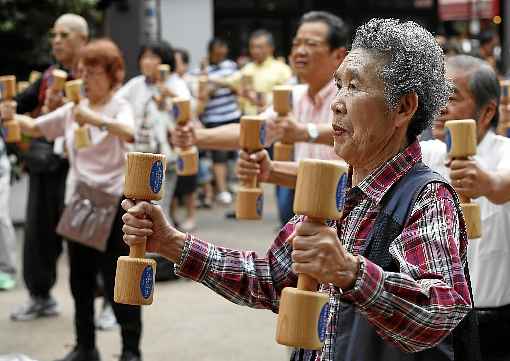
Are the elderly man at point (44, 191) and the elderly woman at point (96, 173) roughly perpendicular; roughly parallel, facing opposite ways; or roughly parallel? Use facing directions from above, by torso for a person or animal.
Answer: roughly parallel

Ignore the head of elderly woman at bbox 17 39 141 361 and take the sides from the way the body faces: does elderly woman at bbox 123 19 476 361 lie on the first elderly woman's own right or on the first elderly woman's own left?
on the first elderly woman's own left

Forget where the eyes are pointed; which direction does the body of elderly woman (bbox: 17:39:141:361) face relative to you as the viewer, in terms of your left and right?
facing the viewer and to the left of the viewer

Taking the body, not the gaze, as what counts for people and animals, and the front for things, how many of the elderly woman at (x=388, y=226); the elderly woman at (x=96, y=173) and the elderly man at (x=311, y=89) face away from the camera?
0

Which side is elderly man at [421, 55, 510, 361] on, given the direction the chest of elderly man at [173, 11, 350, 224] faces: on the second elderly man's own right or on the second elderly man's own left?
on the second elderly man's own left

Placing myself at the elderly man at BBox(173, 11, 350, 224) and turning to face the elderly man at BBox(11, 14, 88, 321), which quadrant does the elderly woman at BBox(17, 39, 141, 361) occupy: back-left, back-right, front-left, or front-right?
front-left

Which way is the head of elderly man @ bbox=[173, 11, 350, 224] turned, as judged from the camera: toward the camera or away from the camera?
toward the camera

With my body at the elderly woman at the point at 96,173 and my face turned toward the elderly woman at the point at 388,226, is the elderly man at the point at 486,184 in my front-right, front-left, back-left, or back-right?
front-left

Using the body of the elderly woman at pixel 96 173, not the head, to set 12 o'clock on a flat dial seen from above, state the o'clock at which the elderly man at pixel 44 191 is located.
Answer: The elderly man is roughly at 4 o'clock from the elderly woman.

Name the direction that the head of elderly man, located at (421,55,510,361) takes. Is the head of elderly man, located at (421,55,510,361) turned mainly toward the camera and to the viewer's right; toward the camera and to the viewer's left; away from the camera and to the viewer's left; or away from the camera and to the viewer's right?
toward the camera and to the viewer's left

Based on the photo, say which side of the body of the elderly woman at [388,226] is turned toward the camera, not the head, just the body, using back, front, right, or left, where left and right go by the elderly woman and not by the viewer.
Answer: left

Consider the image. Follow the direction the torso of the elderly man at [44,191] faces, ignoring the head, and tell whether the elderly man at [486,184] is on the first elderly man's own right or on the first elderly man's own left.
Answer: on the first elderly man's own left

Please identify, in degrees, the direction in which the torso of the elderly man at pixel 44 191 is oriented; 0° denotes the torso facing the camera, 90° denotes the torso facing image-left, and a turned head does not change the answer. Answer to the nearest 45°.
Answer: approximately 45°

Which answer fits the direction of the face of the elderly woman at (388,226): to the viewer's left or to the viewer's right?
to the viewer's left

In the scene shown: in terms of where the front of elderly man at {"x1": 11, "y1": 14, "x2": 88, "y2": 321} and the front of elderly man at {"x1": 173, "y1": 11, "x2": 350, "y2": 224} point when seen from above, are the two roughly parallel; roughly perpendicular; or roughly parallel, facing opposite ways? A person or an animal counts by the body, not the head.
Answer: roughly parallel

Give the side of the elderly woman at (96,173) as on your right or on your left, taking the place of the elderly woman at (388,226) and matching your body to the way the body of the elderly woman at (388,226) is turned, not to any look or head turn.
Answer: on your right
